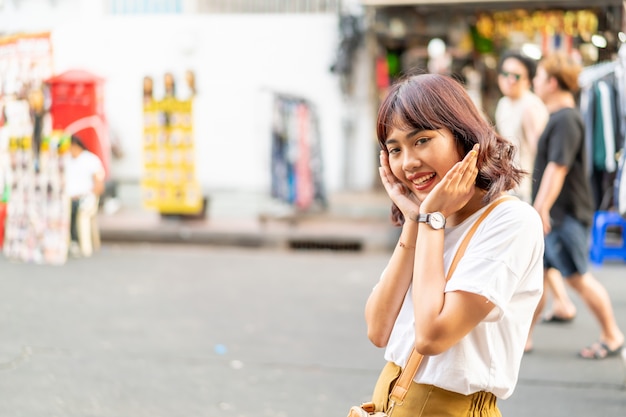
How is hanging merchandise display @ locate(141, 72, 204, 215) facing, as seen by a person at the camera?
facing the viewer

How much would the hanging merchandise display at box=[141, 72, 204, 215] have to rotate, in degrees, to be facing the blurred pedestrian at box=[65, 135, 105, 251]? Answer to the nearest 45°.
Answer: approximately 45° to its right

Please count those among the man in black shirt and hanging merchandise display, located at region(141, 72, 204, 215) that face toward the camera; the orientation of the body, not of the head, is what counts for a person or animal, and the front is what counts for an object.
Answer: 1

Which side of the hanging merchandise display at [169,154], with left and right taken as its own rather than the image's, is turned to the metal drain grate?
left

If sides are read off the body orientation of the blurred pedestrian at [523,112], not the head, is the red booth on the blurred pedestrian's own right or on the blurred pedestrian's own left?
on the blurred pedestrian's own right

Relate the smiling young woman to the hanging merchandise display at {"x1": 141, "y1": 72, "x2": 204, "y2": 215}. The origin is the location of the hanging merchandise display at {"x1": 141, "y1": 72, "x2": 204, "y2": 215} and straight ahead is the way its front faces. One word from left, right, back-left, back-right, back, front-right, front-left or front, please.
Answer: front

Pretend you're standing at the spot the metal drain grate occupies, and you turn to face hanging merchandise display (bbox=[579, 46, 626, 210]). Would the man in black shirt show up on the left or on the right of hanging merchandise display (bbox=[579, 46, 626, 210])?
right

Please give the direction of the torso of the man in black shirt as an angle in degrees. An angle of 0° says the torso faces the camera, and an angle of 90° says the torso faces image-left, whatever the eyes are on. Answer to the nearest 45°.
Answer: approximately 90°

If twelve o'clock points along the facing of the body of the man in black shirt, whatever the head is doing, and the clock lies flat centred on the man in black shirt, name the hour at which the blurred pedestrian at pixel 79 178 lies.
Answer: The blurred pedestrian is roughly at 1 o'clock from the man in black shirt.

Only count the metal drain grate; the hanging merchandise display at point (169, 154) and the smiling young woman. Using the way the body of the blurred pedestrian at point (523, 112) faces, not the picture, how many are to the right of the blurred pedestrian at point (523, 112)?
2

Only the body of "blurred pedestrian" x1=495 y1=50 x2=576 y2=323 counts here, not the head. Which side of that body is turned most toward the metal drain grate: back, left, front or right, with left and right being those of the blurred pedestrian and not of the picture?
right

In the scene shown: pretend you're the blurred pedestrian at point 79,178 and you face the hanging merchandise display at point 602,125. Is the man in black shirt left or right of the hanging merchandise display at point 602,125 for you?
right

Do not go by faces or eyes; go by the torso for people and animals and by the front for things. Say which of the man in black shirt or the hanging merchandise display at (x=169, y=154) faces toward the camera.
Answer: the hanging merchandise display

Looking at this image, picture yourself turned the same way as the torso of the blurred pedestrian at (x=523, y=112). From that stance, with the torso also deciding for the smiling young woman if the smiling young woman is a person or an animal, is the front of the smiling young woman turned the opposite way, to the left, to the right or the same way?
the same way

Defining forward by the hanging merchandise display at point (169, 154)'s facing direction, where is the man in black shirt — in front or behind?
in front
